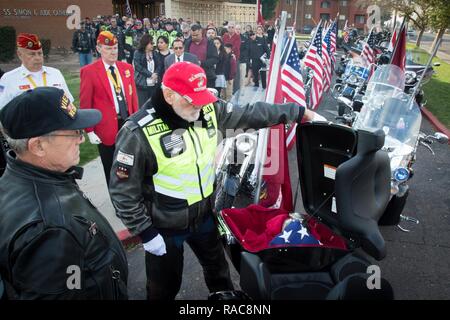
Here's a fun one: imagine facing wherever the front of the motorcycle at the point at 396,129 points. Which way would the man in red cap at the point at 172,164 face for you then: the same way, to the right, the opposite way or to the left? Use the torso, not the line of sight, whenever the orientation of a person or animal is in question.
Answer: to the left

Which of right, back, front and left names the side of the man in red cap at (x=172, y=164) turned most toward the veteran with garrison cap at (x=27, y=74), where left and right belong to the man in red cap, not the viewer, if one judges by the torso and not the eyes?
back

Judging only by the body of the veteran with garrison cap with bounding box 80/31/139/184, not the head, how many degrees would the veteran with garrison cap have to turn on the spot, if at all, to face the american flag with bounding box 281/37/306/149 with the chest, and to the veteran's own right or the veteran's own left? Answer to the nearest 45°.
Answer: approximately 45° to the veteran's own left

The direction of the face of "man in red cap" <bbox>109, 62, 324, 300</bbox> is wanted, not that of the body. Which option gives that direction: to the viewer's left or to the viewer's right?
to the viewer's right

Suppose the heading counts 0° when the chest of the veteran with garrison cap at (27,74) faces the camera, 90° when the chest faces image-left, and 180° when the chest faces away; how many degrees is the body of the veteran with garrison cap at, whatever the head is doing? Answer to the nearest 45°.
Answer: approximately 315°

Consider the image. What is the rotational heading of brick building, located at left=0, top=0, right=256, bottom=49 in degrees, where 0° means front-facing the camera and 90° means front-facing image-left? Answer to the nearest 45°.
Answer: approximately 0°

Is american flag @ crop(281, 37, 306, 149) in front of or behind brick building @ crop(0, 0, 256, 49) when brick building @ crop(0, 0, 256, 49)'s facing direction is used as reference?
in front

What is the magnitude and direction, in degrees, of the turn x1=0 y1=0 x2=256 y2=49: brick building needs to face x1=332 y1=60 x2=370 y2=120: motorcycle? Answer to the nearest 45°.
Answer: approximately 45° to its left
